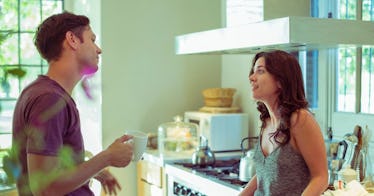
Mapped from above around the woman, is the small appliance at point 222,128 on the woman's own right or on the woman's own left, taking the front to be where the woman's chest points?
on the woman's own right

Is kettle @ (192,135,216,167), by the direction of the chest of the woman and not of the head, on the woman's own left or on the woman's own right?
on the woman's own right

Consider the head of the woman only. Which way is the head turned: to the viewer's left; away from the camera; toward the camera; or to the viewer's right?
to the viewer's left

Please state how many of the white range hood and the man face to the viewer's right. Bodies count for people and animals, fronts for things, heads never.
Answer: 1

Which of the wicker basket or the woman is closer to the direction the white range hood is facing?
the woman

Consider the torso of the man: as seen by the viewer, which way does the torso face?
to the viewer's right

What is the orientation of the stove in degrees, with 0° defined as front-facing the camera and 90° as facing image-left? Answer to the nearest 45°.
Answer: approximately 45°

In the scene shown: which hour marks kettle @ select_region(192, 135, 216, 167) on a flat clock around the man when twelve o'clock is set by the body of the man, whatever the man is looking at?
The kettle is roughly at 10 o'clock from the man.

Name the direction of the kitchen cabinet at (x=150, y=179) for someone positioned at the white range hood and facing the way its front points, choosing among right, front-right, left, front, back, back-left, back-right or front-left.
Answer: right

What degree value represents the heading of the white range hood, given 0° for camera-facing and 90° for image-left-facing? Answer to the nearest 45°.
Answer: approximately 45°

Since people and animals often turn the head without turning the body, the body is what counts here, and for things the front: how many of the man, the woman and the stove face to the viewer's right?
1

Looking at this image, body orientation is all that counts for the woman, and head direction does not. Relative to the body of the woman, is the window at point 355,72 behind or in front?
behind
